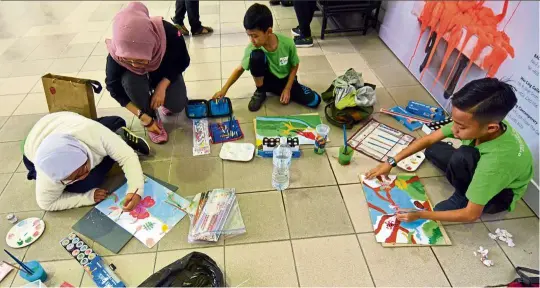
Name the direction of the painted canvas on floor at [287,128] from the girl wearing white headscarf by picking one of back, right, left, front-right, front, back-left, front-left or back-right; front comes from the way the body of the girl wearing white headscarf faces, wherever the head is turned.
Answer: front-left

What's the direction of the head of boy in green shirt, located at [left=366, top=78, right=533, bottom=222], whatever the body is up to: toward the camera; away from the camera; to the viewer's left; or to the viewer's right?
to the viewer's left

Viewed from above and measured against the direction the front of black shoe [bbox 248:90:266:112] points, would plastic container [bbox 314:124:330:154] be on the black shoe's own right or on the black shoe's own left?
on the black shoe's own left

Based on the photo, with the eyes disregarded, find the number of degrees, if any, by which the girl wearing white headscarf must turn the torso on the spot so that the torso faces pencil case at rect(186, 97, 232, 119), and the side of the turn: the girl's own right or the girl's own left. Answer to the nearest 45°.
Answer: approximately 90° to the girl's own left

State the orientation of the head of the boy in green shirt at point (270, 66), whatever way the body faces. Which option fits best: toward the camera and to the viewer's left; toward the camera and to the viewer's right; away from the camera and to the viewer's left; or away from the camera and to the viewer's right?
toward the camera and to the viewer's left

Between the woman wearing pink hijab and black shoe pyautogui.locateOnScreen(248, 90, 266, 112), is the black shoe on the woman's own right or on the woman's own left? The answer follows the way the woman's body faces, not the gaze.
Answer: on the woman's own left

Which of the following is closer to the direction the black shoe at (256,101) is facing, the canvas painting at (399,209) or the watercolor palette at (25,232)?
the watercolor palette

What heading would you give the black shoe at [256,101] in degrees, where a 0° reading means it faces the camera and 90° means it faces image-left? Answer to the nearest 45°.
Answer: approximately 45°
